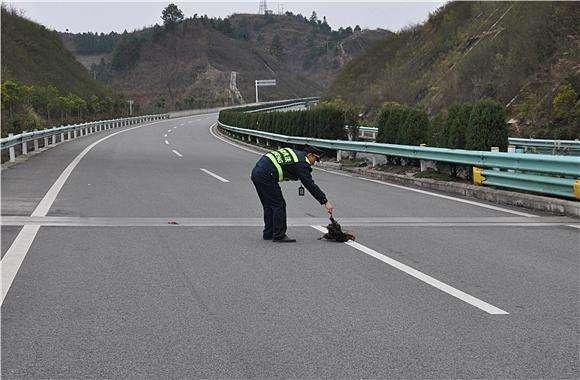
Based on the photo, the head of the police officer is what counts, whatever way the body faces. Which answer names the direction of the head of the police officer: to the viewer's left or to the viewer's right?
to the viewer's right

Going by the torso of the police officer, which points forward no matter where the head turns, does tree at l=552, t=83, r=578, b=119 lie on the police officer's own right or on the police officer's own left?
on the police officer's own left

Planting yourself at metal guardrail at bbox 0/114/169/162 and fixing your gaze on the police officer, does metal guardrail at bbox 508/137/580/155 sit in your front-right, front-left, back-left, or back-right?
front-left

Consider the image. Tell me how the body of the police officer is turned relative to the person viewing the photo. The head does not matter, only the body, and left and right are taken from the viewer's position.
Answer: facing to the right of the viewer

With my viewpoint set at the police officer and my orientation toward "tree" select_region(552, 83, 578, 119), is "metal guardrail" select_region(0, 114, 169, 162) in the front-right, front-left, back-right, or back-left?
front-left

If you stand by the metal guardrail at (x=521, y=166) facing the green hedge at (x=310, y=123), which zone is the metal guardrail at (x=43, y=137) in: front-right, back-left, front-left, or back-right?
front-left

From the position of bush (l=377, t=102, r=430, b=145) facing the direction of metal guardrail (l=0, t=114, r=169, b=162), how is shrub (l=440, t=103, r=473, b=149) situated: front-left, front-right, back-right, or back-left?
back-left

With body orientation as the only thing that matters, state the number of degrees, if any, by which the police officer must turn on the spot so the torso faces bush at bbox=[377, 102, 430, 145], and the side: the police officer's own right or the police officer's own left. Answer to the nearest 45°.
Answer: approximately 90° to the police officer's own left

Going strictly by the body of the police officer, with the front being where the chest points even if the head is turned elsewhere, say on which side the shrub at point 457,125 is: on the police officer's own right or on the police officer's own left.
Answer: on the police officer's own left

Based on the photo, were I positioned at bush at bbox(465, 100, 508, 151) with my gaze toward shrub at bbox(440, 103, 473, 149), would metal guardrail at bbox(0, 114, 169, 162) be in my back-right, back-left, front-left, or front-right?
front-left

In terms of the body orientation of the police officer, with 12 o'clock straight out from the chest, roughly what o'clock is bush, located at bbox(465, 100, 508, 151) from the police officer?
The bush is roughly at 10 o'clock from the police officer.

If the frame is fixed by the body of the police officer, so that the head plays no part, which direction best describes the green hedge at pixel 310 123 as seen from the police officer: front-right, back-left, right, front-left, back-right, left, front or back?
left
